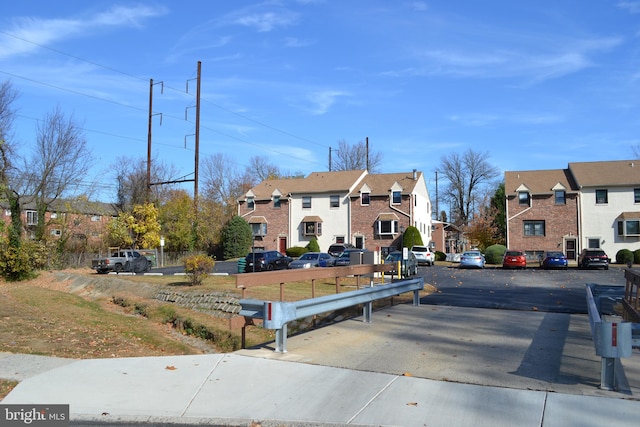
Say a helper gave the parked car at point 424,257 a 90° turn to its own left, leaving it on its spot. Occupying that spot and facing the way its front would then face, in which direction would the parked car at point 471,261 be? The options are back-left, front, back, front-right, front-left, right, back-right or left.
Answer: back

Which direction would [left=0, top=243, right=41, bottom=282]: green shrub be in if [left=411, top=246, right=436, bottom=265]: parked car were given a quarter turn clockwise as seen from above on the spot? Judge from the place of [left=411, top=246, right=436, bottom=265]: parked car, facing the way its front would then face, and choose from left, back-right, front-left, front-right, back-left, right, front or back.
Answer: right

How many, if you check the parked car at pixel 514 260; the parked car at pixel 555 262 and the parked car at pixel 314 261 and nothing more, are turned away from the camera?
2

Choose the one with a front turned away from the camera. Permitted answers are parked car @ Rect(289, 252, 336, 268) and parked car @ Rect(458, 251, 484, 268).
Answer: parked car @ Rect(458, 251, 484, 268)

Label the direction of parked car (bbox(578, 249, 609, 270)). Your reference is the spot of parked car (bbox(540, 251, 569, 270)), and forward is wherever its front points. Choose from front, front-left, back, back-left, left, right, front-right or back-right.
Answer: right

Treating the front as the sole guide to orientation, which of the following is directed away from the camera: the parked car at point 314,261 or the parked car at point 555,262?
the parked car at point 555,262

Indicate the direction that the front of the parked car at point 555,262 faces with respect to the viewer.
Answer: facing away from the viewer

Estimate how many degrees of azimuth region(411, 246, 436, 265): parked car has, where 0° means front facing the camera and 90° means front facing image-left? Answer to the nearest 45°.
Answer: approximately 225°

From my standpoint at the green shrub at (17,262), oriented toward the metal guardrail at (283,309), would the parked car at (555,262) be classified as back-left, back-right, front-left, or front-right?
front-left

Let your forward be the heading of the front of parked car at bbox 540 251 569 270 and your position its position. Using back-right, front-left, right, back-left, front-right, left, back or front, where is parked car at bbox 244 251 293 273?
back-left

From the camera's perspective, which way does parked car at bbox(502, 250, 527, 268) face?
away from the camera

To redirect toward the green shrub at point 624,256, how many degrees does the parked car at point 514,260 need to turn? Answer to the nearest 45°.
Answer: approximately 45° to its right

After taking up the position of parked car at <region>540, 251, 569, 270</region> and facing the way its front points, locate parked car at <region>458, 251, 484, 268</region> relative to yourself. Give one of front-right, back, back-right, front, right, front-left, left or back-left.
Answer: left

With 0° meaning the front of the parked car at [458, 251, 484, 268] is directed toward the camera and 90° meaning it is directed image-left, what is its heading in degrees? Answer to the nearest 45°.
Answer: approximately 180°

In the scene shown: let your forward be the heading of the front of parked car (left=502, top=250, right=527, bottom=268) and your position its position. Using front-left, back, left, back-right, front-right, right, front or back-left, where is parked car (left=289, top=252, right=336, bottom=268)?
back-left

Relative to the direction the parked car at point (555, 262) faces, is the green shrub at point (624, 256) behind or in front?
in front

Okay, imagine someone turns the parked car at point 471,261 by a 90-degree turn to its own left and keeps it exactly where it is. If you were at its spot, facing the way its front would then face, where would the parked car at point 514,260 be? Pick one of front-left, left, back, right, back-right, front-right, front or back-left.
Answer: back
